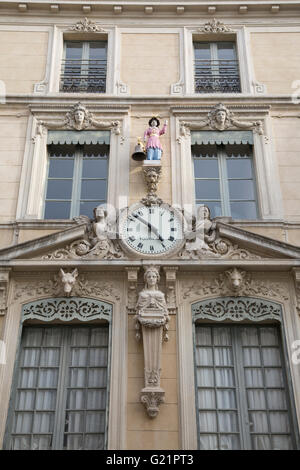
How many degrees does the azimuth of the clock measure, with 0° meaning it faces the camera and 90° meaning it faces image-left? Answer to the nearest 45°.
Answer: approximately 0°
